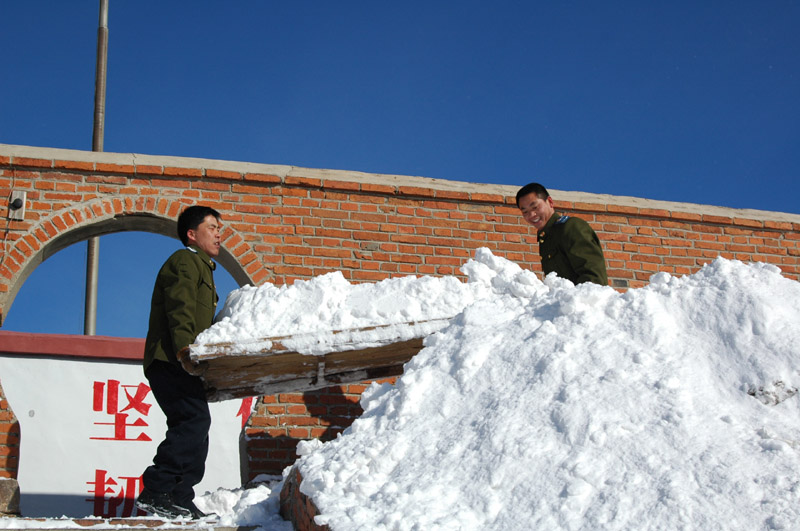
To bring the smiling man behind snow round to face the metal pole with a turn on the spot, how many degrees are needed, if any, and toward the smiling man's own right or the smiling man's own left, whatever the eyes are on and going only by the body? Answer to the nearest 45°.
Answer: approximately 90° to the smiling man's own right

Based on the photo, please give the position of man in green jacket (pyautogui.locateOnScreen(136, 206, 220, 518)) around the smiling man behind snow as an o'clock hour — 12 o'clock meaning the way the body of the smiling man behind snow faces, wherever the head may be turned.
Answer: The man in green jacket is roughly at 1 o'clock from the smiling man behind snow.

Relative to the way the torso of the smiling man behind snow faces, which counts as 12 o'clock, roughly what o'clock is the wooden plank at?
The wooden plank is roughly at 1 o'clock from the smiling man behind snow.

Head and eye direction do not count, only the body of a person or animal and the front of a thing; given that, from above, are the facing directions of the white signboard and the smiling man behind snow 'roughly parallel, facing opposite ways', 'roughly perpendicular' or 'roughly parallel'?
roughly perpendicular

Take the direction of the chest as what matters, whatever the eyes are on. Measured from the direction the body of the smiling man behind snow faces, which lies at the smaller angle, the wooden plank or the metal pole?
the wooden plank
